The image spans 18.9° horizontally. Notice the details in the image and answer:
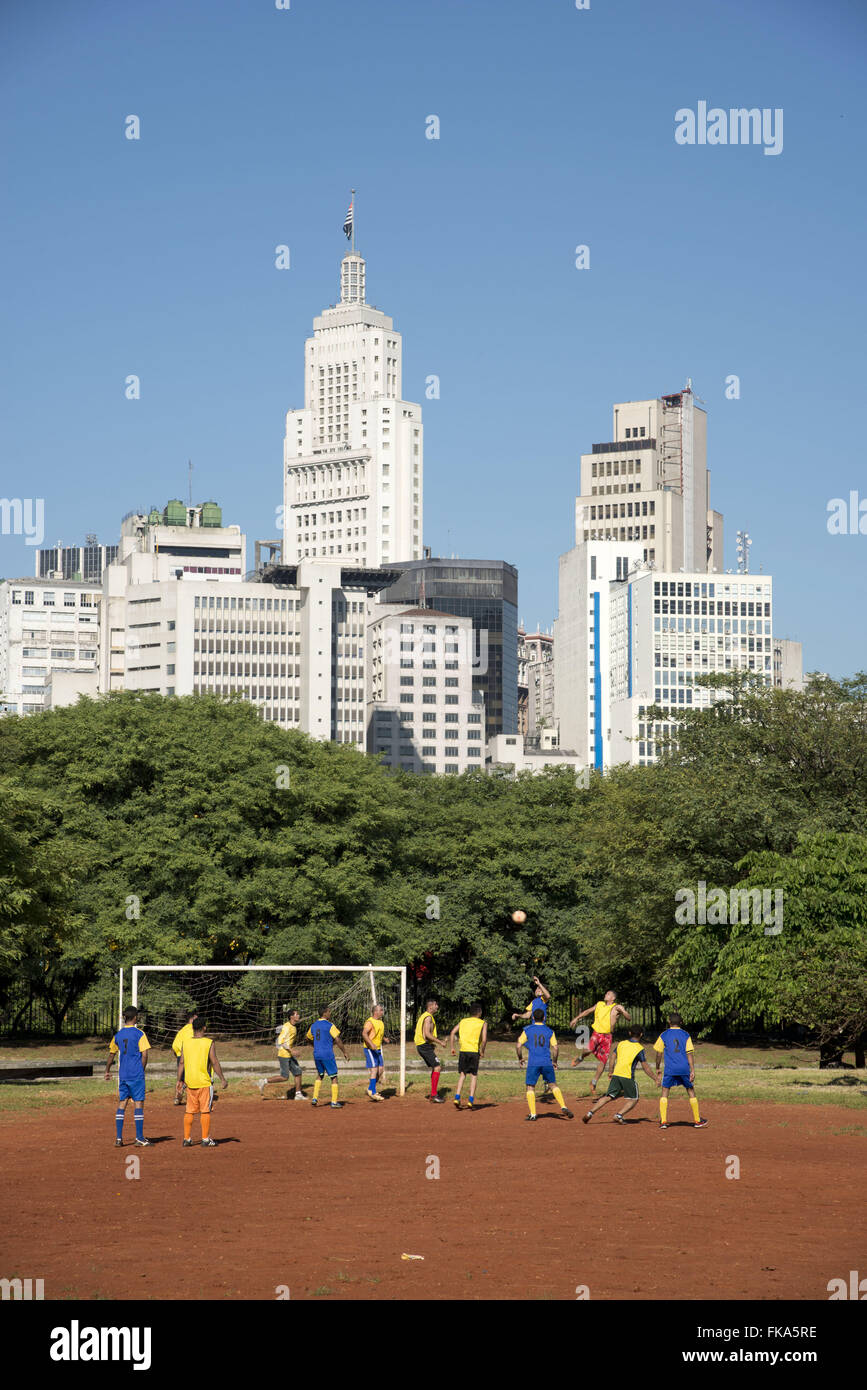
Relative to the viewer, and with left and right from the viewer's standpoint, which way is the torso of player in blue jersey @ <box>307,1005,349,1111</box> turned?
facing away from the viewer and to the right of the viewer

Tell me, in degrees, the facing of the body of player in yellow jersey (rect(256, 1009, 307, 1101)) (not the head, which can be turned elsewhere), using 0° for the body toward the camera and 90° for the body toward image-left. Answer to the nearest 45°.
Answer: approximately 270°

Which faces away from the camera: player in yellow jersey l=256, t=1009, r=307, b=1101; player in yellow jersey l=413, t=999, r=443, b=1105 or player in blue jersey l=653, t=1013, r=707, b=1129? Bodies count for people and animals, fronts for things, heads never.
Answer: the player in blue jersey

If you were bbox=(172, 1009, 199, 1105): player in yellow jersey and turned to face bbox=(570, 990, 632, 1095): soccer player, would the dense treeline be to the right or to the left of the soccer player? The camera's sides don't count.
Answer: left

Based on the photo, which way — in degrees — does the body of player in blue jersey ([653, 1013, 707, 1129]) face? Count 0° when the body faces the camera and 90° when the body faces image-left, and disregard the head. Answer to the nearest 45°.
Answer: approximately 180°

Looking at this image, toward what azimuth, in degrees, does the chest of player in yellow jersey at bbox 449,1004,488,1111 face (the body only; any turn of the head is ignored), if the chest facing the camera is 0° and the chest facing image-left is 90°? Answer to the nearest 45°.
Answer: approximately 180°

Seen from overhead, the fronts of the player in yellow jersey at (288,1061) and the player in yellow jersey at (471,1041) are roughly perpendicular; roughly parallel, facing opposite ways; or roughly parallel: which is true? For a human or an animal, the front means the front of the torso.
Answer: roughly perpendicular

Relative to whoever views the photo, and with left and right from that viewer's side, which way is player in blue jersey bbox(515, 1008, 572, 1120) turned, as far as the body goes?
facing away from the viewer

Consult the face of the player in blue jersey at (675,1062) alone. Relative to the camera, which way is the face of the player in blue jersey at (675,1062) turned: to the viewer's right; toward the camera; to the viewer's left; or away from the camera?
away from the camera

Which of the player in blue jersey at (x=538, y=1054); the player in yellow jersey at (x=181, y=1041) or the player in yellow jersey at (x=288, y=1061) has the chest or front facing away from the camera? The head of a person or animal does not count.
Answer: the player in blue jersey
